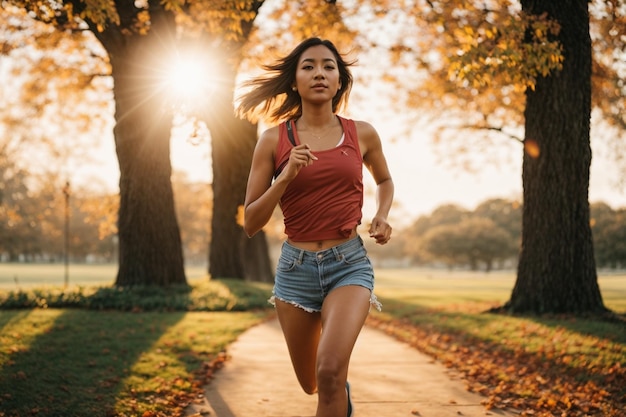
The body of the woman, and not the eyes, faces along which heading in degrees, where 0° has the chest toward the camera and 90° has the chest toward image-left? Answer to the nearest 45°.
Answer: approximately 0°

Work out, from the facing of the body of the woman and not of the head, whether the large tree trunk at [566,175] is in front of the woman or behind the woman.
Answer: behind

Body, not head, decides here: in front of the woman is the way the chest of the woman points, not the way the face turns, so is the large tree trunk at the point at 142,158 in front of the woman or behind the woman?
behind

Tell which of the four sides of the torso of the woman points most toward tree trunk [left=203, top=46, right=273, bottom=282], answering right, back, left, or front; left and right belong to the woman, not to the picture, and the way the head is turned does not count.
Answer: back
